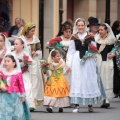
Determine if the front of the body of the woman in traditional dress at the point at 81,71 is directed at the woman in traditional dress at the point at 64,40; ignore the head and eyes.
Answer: no

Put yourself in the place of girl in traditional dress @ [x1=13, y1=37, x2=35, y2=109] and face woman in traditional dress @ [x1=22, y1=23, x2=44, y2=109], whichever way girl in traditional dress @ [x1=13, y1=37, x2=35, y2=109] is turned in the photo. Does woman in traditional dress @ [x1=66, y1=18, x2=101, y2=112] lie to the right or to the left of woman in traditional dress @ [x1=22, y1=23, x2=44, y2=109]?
right

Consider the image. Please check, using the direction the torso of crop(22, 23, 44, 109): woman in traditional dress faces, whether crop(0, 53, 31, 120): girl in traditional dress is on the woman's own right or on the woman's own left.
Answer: on the woman's own right

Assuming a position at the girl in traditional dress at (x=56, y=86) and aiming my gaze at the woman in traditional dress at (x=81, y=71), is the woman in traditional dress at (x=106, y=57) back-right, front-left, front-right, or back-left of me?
front-left

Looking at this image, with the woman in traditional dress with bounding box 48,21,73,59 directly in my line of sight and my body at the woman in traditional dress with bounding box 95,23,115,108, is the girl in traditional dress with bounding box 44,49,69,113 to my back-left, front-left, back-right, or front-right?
front-left

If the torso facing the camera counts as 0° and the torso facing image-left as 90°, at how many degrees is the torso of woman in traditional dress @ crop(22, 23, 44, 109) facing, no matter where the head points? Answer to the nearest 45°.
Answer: approximately 315°

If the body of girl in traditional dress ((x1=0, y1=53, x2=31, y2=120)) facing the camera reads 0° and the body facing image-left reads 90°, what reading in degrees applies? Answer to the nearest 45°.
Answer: approximately 45°

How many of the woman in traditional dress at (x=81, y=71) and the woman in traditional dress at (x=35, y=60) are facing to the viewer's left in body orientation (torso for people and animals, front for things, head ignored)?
0

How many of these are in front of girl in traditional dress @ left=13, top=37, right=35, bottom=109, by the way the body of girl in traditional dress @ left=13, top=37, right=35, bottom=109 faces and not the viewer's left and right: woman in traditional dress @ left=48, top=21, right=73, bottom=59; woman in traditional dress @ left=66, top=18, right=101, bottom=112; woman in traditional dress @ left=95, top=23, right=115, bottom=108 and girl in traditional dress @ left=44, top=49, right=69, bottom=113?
0

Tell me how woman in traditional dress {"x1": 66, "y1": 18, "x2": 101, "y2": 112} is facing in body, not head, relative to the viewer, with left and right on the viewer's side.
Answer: facing the viewer

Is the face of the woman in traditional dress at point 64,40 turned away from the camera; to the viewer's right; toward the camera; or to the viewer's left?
toward the camera

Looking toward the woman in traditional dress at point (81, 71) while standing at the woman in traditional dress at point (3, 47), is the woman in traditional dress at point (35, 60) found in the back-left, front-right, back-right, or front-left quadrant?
front-left

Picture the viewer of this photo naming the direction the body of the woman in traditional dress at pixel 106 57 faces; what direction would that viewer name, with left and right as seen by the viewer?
facing the viewer and to the left of the viewer

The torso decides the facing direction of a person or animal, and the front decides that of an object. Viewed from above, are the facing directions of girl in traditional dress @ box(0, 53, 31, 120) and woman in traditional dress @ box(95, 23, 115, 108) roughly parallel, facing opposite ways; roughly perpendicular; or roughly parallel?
roughly parallel
